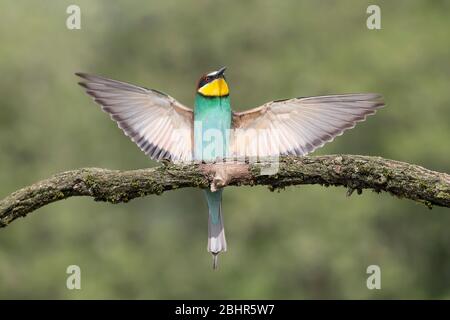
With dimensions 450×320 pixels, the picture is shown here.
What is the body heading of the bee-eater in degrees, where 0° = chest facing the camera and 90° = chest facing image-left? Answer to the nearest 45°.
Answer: approximately 0°
